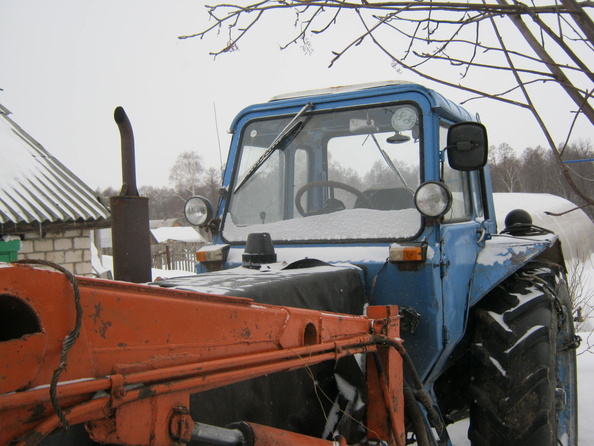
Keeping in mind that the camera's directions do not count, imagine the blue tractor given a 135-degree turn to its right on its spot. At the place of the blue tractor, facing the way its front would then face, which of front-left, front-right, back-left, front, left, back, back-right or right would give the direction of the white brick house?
front-left

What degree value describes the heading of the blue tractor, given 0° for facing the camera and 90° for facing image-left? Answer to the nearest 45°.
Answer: approximately 45°
